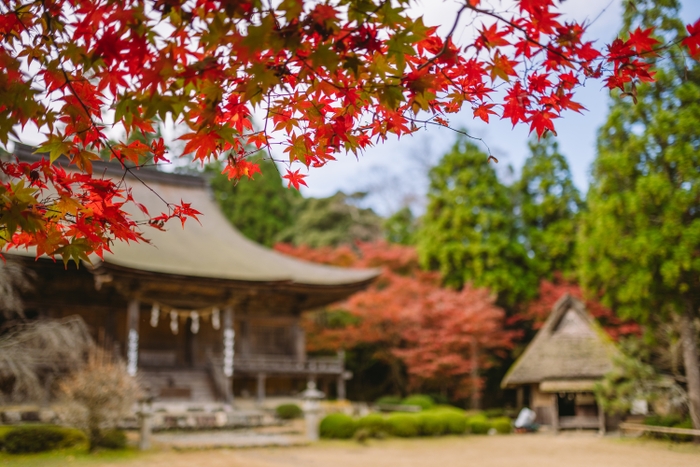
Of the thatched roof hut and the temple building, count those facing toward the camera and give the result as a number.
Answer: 2

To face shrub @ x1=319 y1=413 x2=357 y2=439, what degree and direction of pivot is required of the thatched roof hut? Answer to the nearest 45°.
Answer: approximately 45° to its right

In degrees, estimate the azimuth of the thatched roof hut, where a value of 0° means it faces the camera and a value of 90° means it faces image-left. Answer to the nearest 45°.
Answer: approximately 0°

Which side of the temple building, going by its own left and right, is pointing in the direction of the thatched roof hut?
left

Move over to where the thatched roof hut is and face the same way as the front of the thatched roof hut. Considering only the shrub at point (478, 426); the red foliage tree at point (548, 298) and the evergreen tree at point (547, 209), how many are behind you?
2

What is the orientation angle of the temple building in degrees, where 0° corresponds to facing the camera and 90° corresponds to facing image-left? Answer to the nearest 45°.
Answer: approximately 0°
